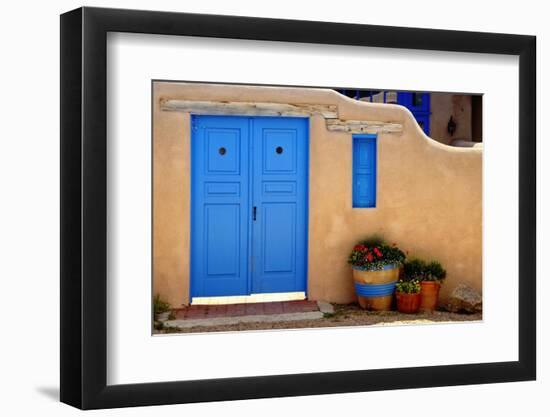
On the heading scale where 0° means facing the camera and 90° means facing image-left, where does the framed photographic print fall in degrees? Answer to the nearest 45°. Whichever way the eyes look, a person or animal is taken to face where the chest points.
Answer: approximately 315°
